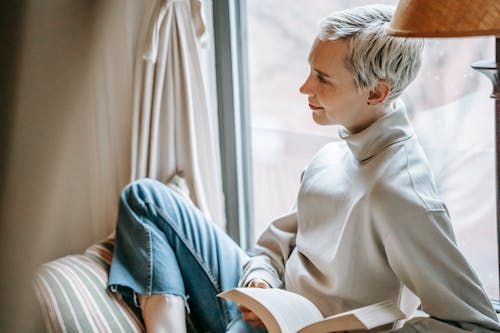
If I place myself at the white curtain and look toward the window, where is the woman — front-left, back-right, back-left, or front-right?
front-right

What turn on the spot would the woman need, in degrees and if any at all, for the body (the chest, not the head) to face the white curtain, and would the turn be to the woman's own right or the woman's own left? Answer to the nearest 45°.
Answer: approximately 90° to the woman's own right

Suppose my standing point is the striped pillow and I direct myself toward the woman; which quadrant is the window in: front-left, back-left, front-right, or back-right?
front-left

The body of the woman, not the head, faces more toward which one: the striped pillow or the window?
the striped pillow

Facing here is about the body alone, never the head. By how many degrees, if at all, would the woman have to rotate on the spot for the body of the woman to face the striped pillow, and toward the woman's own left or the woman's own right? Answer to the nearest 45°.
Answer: approximately 45° to the woman's own right

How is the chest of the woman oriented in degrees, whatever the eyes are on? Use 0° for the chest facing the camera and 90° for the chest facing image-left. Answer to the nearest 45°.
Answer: approximately 45°

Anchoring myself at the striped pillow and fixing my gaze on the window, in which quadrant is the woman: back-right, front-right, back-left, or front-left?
front-right

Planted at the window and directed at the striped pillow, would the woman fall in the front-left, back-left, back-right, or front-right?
front-left

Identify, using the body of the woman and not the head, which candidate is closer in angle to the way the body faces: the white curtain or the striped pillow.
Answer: the striped pillow

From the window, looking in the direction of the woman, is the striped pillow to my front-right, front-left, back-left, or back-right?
front-right

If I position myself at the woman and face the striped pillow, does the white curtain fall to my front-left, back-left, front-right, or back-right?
front-right
